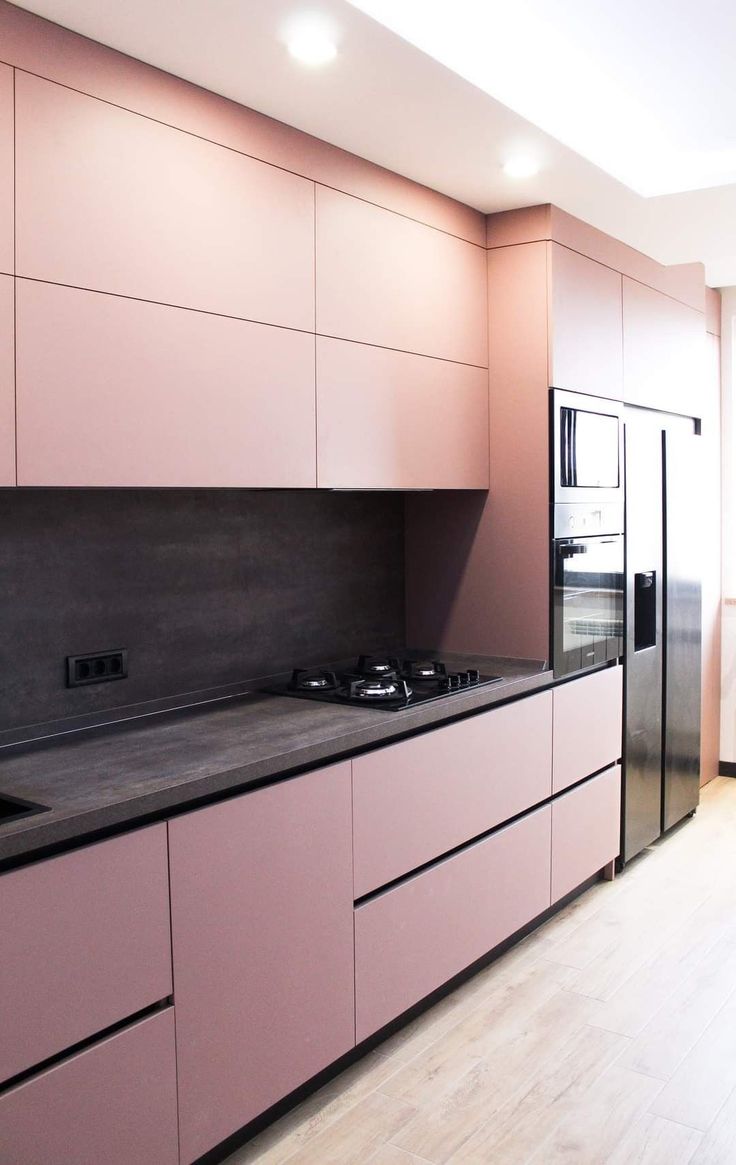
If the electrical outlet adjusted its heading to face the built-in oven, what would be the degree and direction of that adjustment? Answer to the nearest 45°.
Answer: approximately 45° to its left

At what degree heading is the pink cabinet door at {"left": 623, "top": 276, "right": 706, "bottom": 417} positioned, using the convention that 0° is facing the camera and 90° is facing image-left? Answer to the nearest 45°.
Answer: approximately 315°

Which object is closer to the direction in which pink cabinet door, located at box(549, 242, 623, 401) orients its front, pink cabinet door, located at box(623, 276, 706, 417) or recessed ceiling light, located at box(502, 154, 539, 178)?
the recessed ceiling light

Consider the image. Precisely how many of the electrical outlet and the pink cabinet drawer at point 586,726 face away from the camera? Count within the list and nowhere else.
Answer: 0

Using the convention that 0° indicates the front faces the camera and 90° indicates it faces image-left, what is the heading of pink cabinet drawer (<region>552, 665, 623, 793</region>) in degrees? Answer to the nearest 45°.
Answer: approximately 315°

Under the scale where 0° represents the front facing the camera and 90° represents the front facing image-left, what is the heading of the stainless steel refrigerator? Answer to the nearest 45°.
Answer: approximately 315°

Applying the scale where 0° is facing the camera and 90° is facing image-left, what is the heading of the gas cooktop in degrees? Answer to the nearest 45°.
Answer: approximately 315°

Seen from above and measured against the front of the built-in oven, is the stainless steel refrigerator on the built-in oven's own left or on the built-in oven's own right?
on the built-in oven's own left
